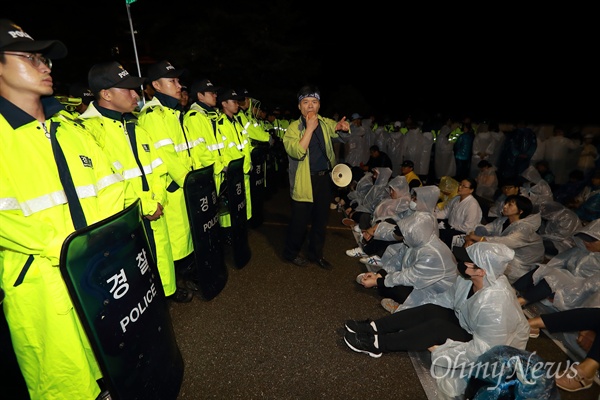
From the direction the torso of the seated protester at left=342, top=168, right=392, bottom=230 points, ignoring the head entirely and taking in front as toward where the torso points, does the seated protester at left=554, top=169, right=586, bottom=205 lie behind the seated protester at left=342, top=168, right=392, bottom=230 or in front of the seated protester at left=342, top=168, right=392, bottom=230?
behind

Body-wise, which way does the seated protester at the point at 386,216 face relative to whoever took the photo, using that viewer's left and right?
facing to the left of the viewer

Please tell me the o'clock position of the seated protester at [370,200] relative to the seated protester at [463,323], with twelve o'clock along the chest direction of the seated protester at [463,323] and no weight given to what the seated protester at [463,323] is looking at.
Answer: the seated protester at [370,200] is roughly at 2 o'clock from the seated protester at [463,323].

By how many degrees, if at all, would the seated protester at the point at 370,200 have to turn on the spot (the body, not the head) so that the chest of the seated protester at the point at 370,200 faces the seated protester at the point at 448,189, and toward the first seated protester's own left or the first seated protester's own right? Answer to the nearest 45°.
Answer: approximately 180°

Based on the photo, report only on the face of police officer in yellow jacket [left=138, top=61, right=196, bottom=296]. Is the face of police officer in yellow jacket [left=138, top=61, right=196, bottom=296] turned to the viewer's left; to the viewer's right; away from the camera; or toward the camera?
to the viewer's right

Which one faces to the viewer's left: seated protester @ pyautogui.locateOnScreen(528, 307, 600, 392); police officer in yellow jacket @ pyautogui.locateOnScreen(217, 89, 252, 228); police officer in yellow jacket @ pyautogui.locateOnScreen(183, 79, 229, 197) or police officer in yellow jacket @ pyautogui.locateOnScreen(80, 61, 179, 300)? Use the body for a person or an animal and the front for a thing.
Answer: the seated protester

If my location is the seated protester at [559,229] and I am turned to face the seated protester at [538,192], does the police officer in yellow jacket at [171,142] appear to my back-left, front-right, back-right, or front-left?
back-left

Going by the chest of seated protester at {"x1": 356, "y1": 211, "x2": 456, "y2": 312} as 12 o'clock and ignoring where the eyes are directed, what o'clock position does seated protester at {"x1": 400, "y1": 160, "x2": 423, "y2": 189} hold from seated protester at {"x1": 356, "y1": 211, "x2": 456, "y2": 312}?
seated protester at {"x1": 400, "y1": 160, "x2": 423, "y2": 189} is roughly at 3 o'clock from seated protester at {"x1": 356, "y1": 211, "x2": 456, "y2": 312}.

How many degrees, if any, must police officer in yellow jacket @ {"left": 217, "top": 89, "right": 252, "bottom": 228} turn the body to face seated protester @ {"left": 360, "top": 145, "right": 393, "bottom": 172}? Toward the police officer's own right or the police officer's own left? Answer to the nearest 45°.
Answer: approximately 90° to the police officer's own left

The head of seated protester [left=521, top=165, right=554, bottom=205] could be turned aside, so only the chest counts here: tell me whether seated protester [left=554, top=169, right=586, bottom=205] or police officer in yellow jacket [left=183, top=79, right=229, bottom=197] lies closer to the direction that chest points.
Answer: the police officer in yellow jacket

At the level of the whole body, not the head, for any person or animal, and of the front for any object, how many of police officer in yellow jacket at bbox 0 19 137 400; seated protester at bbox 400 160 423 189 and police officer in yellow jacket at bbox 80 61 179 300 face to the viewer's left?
1

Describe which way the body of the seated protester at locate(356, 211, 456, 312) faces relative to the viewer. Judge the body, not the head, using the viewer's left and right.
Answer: facing to the left of the viewer

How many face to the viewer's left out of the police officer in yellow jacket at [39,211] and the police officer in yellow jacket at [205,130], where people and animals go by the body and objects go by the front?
0

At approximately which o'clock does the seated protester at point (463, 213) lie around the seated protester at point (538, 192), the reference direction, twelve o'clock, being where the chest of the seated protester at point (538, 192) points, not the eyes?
the seated protester at point (463, 213) is roughly at 10 o'clock from the seated protester at point (538, 192).

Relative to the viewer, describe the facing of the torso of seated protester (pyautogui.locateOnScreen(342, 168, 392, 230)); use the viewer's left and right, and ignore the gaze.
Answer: facing to the left of the viewer

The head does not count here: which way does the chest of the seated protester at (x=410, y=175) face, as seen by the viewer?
to the viewer's left
